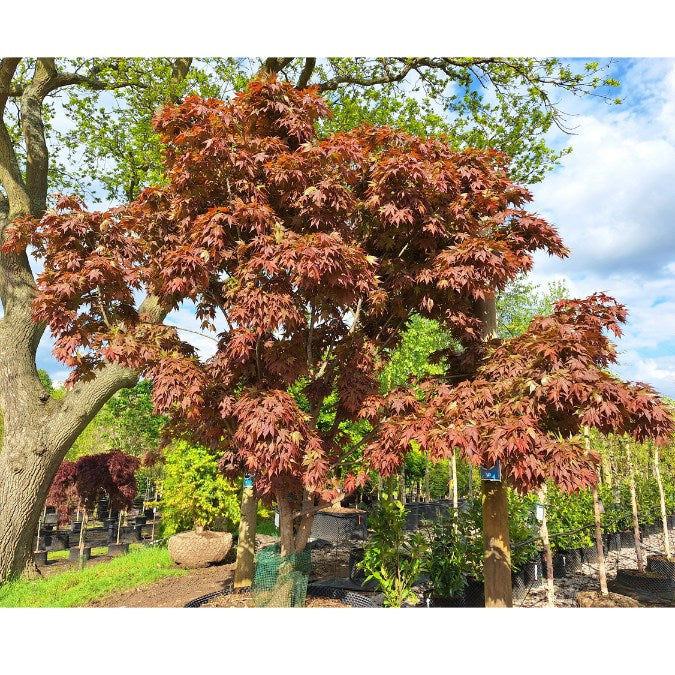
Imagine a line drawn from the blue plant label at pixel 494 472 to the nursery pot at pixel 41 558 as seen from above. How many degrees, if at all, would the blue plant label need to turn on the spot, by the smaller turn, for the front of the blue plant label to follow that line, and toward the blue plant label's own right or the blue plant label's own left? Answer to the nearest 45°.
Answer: approximately 135° to the blue plant label's own right

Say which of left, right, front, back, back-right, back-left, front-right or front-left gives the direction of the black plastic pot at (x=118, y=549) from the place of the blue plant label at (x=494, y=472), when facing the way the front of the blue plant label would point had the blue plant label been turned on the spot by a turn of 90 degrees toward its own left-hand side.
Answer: back-left

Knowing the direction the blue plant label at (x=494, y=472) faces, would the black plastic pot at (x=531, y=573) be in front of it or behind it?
behind

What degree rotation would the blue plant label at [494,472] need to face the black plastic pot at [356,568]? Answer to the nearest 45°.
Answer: approximately 135° to its right

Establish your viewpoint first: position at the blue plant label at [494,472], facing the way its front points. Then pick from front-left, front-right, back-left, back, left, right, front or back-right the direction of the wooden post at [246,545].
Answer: back-right

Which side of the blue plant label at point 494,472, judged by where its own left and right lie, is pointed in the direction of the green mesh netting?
right

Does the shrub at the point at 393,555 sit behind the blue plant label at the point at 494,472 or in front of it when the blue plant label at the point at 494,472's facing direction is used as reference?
behind

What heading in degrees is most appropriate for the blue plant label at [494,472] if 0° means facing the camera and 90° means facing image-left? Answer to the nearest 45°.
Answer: approximately 0°

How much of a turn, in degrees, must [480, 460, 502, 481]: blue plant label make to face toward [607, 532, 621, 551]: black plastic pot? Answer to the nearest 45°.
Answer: approximately 180°
